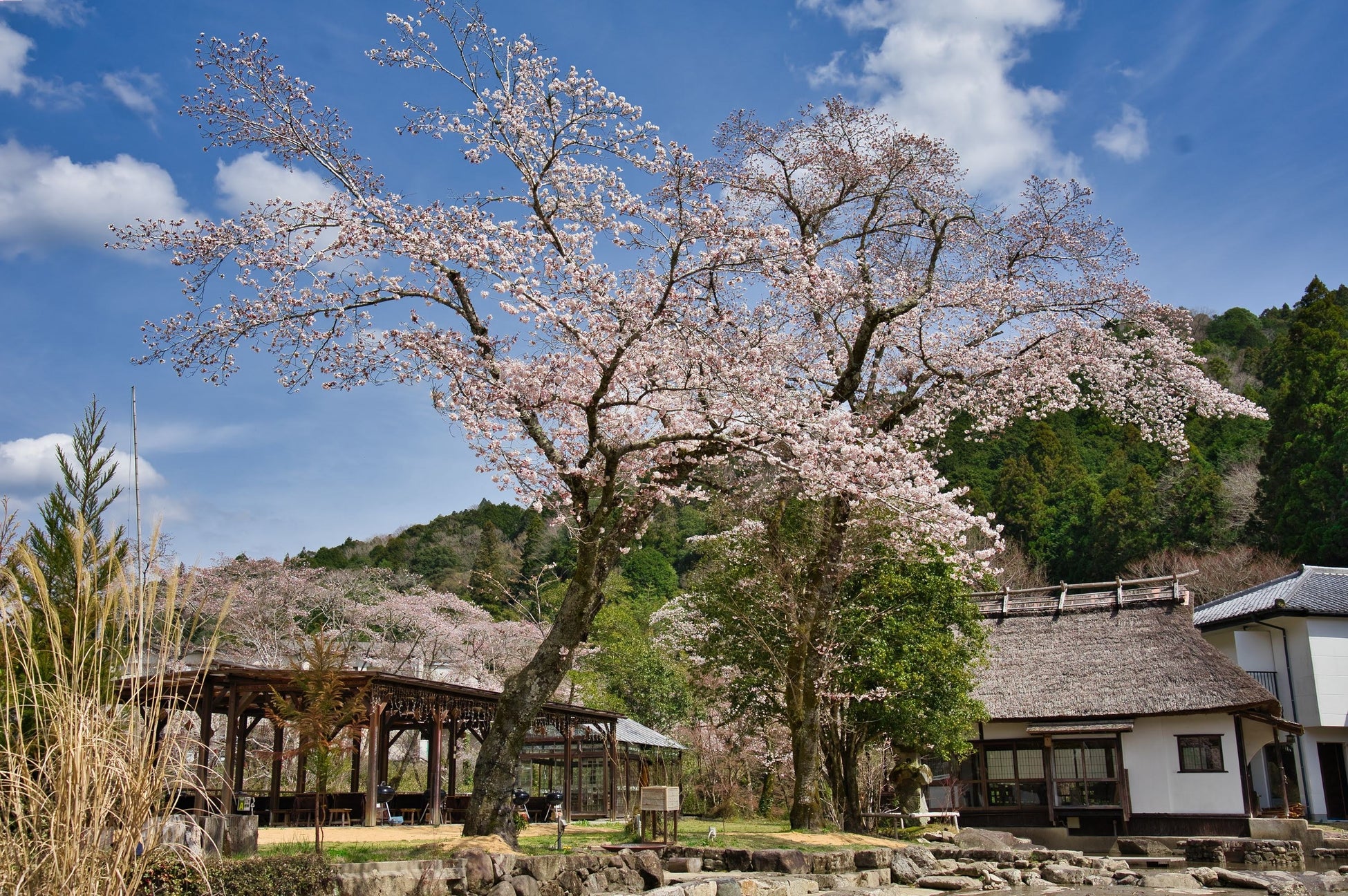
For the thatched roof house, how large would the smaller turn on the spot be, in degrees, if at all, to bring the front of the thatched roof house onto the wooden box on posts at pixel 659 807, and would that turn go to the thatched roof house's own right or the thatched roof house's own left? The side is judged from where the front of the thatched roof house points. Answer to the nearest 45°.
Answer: approximately 45° to the thatched roof house's own right

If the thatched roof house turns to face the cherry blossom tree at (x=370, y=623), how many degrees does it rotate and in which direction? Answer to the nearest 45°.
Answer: approximately 90° to its right

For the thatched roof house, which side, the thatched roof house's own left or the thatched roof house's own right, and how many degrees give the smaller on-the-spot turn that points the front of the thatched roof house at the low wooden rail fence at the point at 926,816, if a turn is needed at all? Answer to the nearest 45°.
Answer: approximately 45° to the thatched roof house's own right

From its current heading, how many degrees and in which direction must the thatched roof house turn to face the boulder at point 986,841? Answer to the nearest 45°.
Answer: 0° — it already faces it

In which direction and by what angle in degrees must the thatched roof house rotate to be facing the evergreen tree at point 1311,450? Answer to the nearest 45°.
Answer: approximately 135° to its left

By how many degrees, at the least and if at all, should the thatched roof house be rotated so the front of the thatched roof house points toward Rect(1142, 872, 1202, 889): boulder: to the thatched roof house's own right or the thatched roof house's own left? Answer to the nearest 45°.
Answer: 0° — it already faces it

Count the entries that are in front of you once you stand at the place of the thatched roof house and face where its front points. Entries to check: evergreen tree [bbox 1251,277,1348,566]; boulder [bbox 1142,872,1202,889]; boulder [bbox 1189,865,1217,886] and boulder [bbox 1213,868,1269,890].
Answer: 3

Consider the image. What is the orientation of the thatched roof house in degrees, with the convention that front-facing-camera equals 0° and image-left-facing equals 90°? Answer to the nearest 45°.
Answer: approximately 0°

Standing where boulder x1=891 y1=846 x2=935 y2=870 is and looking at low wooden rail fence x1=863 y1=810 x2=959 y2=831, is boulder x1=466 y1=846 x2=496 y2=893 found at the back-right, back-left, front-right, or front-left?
back-left
